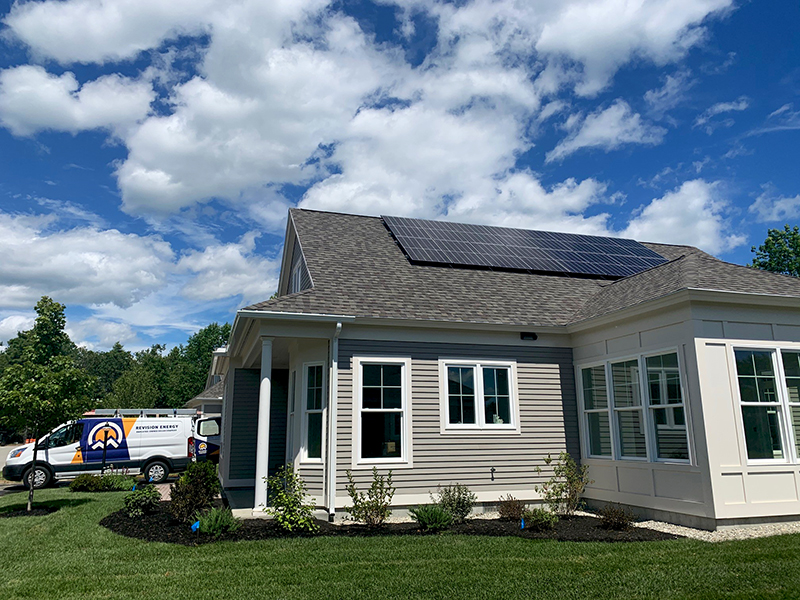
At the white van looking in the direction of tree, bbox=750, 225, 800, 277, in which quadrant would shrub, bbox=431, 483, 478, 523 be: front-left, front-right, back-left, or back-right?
front-right

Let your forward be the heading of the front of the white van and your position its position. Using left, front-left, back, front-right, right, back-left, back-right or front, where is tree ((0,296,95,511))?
left

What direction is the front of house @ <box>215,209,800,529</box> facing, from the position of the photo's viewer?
facing to the left of the viewer

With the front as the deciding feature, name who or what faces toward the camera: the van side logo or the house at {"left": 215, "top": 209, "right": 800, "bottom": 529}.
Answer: the van side logo

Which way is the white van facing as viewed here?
to the viewer's left

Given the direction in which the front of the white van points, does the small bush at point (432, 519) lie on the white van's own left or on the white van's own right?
on the white van's own left

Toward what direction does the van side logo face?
toward the camera

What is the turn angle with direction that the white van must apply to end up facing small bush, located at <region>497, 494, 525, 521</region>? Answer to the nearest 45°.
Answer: approximately 135° to its left

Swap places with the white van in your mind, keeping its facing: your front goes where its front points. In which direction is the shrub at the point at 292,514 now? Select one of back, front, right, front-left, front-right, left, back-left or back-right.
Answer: left

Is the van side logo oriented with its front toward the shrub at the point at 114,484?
yes

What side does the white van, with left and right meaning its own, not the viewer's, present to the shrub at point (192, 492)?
left

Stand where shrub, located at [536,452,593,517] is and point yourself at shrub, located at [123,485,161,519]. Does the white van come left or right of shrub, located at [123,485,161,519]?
right
